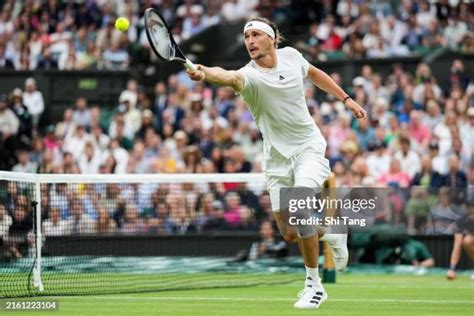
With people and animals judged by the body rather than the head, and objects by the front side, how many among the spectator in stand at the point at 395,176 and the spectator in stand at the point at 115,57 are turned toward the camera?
2

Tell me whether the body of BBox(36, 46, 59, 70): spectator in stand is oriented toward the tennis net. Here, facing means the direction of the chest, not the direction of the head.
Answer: yes

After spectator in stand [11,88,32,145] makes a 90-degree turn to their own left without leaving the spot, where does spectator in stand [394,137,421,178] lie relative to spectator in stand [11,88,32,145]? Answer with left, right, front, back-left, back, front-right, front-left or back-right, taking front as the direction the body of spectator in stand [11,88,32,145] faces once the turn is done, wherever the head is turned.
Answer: front-right

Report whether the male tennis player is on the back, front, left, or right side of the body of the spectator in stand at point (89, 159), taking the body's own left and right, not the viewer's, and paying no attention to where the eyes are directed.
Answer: front

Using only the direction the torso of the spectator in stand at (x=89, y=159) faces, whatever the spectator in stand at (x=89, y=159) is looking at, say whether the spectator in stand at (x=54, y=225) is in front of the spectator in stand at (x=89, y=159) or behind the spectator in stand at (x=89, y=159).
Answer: in front

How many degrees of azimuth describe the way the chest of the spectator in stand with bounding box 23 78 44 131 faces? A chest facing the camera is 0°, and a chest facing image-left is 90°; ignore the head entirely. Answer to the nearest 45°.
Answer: approximately 0°

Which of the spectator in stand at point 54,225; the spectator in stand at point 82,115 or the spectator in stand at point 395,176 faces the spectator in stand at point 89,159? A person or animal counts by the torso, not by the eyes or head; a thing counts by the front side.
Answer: the spectator in stand at point 82,115

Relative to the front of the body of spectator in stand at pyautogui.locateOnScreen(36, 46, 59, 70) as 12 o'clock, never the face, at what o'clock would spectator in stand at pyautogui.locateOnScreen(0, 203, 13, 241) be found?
spectator in stand at pyautogui.locateOnScreen(0, 203, 13, 241) is roughly at 12 o'clock from spectator in stand at pyautogui.locateOnScreen(36, 46, 59, 70).

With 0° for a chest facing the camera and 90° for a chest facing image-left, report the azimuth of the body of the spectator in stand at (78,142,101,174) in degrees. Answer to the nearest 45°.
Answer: approximately 0°

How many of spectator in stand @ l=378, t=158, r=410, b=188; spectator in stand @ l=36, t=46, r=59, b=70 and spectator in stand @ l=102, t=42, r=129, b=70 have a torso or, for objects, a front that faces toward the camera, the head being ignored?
3

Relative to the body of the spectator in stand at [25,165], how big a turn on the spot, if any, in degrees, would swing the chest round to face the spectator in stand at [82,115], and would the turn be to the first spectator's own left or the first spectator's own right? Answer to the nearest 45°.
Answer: approximately 135° to the first spectator's own left

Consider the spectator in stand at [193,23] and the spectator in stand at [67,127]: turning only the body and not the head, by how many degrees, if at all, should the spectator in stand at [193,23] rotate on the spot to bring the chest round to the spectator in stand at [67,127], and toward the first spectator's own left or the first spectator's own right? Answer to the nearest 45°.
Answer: approximately 45° to the first spectator's own right
